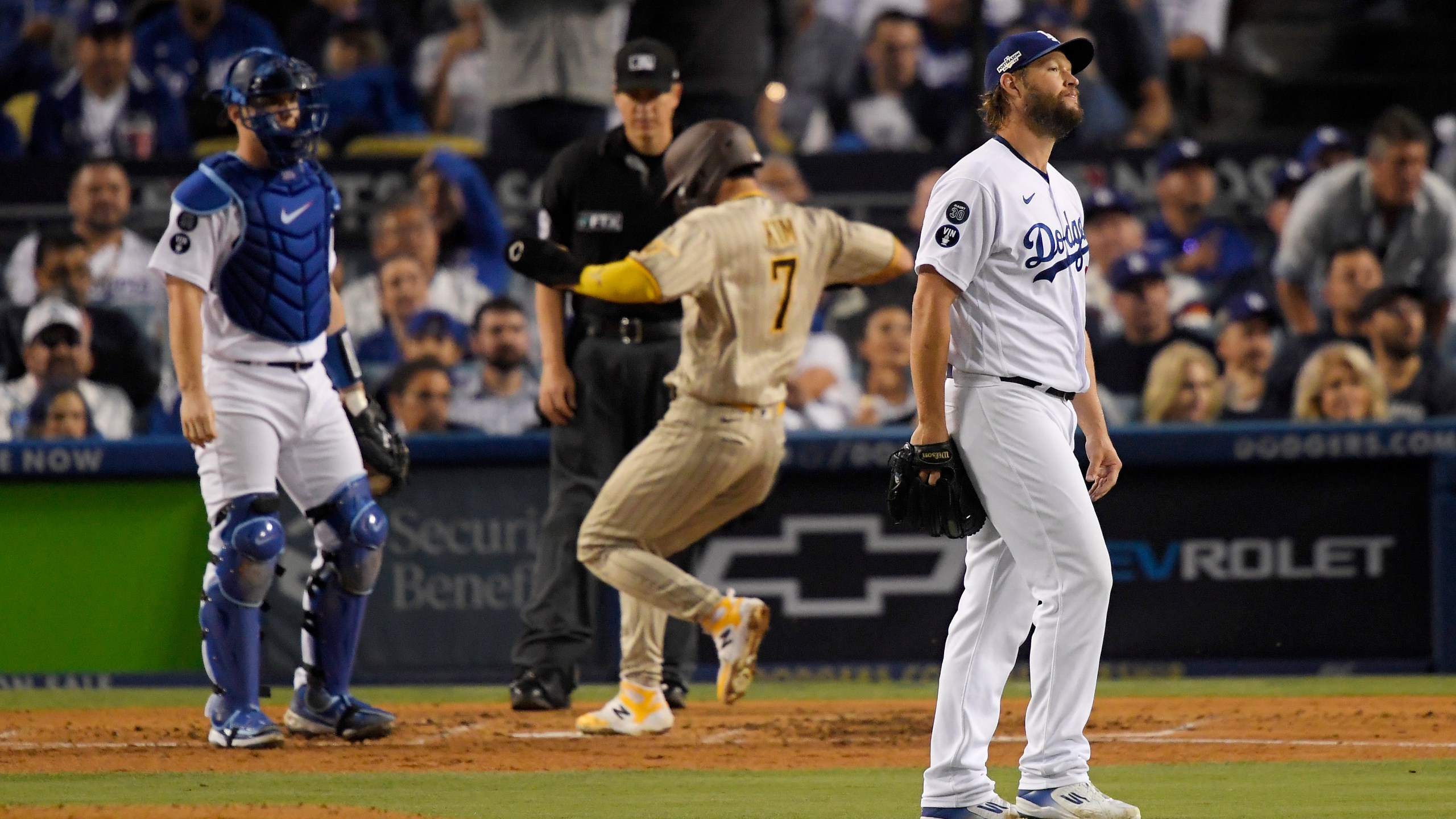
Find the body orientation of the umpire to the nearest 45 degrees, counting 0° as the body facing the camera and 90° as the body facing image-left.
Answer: approximately 0°

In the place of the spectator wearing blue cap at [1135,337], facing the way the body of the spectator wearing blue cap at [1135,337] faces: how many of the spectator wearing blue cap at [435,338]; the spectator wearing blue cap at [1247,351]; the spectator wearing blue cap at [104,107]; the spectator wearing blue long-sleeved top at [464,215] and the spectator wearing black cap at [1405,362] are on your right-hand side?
3

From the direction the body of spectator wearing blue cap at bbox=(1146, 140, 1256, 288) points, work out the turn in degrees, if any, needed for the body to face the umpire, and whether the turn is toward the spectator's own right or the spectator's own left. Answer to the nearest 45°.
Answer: approximately 45° to the spectator's own right

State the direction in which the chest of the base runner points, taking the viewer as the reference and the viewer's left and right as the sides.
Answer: facing away from the viewer and to the left of the viewer

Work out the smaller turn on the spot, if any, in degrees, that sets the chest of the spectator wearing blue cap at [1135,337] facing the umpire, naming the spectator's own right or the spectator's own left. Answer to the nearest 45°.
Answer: approximately 45° to the spectator's own right

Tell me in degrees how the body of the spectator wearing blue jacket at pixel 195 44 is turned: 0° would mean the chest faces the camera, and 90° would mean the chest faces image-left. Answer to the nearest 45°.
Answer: approximately 0°

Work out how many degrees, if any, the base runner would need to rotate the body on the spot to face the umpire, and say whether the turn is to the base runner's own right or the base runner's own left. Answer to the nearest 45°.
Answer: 0° — they already face them
